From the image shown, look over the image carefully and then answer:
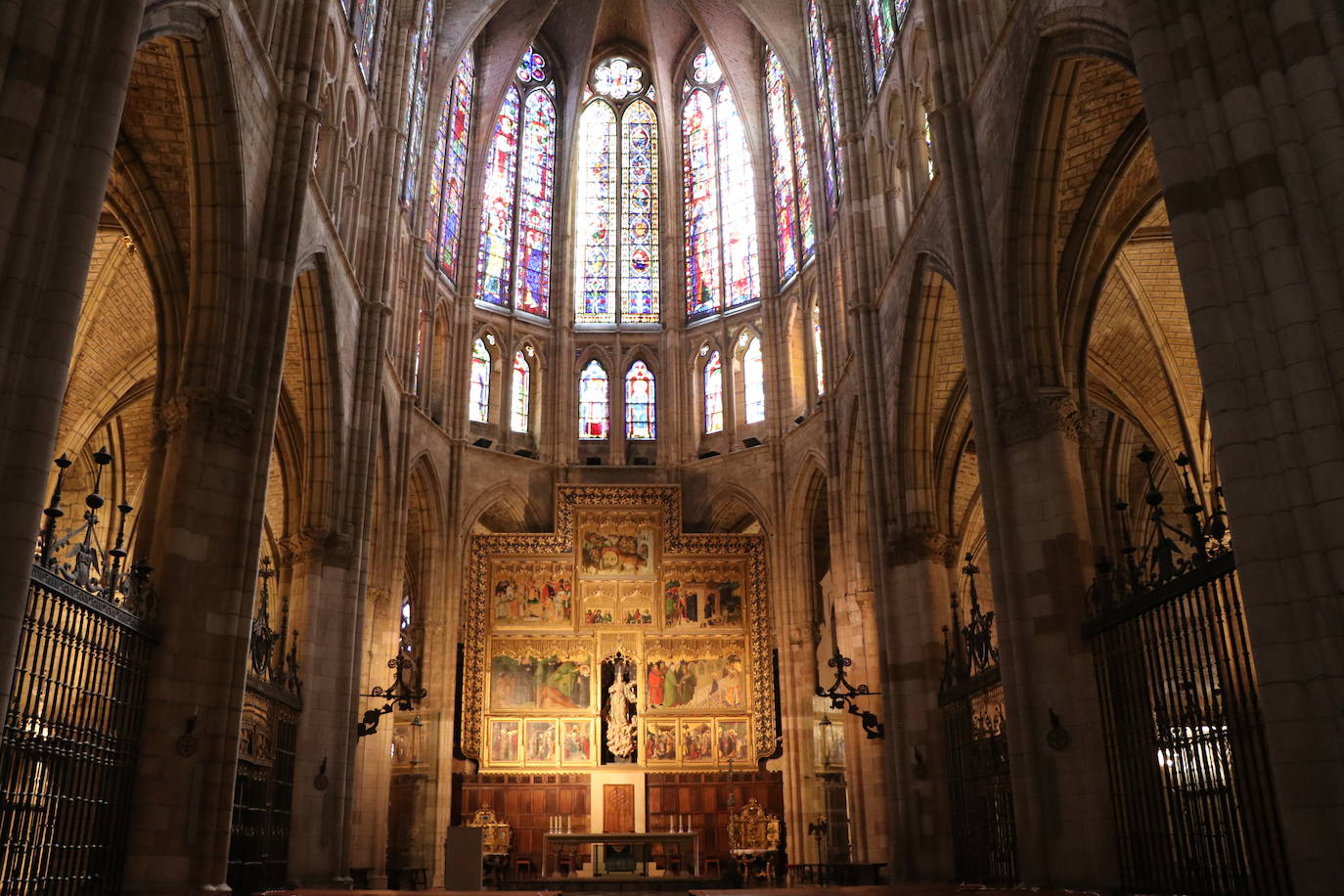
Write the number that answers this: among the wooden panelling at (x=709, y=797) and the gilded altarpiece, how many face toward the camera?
2

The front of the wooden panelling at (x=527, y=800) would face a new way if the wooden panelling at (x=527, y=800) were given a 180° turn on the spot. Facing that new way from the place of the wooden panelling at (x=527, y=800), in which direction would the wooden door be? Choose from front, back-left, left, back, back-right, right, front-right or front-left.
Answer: right

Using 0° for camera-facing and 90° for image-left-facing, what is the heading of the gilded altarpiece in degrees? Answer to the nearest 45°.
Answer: approximately 0°

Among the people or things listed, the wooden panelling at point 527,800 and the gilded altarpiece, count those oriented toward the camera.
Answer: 2

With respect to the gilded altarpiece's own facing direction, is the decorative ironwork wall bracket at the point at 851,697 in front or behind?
in front

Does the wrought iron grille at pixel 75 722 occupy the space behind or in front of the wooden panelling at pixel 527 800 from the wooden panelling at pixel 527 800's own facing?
in front

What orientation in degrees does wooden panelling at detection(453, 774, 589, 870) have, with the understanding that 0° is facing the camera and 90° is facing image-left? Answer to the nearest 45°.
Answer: approximately 0°

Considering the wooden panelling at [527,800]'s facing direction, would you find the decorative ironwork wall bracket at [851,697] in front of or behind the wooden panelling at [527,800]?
in front

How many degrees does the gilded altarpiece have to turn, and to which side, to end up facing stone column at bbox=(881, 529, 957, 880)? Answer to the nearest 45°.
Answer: approximately 45° to its left

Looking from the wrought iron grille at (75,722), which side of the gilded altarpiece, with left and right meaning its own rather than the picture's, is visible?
front
